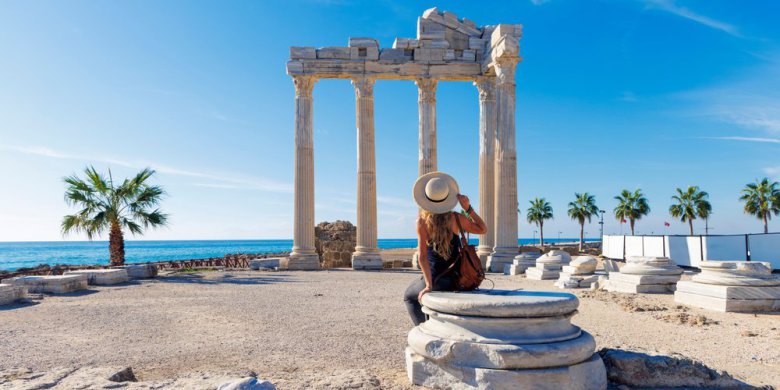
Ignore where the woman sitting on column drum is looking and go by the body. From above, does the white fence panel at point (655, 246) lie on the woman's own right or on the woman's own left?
on the woman's own right

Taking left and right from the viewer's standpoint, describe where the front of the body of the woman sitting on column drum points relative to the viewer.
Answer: facing away from the viewer and to the left of the viewer

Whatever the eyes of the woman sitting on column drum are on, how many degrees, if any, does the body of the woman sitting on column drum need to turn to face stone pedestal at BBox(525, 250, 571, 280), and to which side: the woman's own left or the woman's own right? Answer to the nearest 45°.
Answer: approximately 45° to the woman's own right

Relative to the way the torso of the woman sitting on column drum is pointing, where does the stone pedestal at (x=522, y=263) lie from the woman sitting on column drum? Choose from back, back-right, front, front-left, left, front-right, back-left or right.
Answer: front-right

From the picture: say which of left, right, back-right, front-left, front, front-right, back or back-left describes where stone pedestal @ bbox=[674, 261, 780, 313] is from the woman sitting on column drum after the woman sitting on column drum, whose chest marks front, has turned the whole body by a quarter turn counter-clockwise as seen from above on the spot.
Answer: back

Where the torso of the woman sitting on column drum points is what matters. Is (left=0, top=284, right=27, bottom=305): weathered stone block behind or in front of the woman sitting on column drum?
in front

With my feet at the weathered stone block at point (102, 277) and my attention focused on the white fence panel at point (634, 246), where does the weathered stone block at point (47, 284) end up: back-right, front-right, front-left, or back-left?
back-right

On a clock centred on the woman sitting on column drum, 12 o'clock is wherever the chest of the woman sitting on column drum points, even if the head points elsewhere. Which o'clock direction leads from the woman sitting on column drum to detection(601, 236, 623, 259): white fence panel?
The white fence panel is roughly at 2 o'clock from the woman sitting on column drum.

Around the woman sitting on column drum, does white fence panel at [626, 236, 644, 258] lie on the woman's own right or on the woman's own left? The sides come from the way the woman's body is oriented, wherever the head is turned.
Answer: on the woman's own right

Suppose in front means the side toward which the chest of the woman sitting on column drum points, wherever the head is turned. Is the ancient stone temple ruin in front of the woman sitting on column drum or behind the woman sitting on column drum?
in front

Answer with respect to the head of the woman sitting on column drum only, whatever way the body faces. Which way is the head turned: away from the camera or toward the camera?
away from the camera
